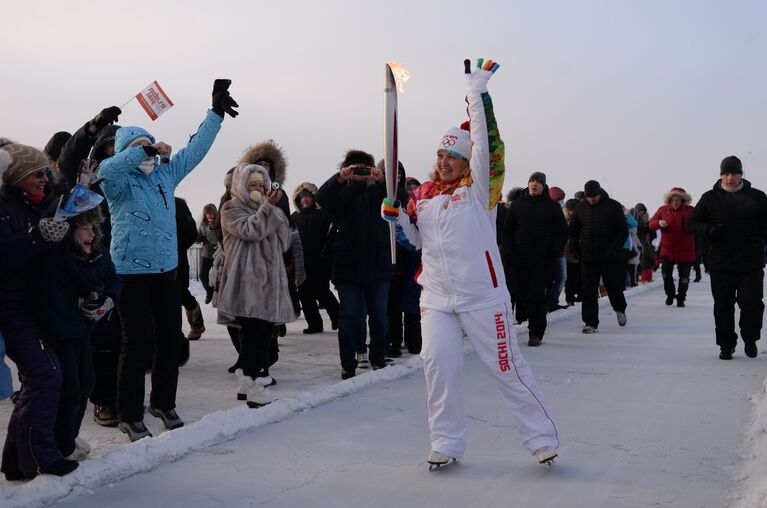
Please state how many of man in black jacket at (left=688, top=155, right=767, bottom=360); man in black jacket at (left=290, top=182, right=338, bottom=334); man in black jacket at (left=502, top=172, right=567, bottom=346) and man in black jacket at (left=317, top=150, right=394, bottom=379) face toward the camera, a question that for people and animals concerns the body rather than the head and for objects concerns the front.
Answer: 4

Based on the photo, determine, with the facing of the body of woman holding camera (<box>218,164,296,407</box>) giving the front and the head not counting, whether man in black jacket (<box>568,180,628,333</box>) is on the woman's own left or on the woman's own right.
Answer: on the woman's own left

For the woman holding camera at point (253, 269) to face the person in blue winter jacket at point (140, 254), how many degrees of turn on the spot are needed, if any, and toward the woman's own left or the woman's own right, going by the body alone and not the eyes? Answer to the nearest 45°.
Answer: approximately 90° to the woman's own right

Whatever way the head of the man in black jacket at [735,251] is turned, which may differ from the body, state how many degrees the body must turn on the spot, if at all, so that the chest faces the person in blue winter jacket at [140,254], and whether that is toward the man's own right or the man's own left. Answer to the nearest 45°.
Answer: approximately 45° to the man's own right

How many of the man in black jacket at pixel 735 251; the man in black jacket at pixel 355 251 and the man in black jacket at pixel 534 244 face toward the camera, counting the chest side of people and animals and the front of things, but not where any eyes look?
3

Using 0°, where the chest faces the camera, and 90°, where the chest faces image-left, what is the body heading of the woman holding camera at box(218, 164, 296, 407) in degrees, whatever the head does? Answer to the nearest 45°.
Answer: approximately 315°

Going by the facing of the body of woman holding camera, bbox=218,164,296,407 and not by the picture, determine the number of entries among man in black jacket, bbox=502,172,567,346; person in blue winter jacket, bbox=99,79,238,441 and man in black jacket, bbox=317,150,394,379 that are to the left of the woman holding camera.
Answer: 2

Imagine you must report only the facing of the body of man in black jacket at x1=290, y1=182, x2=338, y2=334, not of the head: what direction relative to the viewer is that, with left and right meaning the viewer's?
facing the viewer

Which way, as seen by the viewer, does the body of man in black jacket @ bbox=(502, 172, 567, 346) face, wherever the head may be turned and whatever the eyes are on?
toward the camera

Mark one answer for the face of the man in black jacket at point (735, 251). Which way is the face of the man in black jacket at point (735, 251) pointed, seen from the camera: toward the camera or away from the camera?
toward the camera

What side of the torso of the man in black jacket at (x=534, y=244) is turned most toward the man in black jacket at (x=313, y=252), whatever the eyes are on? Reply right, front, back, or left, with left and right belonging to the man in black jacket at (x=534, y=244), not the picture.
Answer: right

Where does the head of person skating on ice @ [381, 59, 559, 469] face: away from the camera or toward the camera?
toward the camera

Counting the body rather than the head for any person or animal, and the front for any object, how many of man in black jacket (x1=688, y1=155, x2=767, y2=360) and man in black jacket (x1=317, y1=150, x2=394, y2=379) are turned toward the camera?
2

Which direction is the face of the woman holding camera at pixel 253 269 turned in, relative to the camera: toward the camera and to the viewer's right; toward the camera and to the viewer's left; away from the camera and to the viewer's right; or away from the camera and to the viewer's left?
toward the camera and to the viewer's right

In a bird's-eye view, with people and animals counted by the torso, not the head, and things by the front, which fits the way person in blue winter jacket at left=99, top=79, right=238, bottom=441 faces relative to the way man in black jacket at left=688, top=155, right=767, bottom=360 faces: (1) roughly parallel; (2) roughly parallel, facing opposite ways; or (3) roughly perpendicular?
roughly perpendicular

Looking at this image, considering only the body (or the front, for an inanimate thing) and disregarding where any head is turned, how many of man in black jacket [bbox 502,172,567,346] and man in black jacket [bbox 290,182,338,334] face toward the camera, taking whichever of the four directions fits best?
2

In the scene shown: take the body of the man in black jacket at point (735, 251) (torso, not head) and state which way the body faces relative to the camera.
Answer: toward the camera

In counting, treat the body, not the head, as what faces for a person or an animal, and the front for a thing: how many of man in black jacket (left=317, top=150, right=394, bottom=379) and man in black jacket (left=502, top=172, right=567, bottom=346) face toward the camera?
2

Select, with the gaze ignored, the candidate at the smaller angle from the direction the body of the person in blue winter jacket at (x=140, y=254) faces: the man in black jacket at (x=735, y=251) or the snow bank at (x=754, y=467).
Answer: the snow bank
